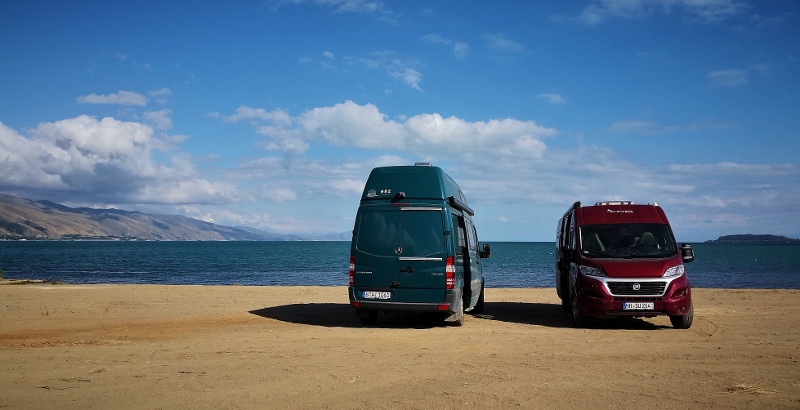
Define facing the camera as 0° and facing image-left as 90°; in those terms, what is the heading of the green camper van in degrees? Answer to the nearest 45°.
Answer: approximately 180°

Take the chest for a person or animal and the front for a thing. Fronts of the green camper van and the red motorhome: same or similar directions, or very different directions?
very different directions

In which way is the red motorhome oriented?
toward the camera

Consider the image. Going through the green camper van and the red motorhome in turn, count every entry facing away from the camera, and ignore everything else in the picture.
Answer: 1

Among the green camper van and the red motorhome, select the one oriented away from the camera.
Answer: the green camper van

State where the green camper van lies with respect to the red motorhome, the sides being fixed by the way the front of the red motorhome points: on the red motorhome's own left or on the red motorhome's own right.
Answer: on the red motorhome's own right

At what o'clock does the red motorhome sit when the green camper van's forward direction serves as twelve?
The red motorhome is roughly at 3 o'clock from the green camper van.
